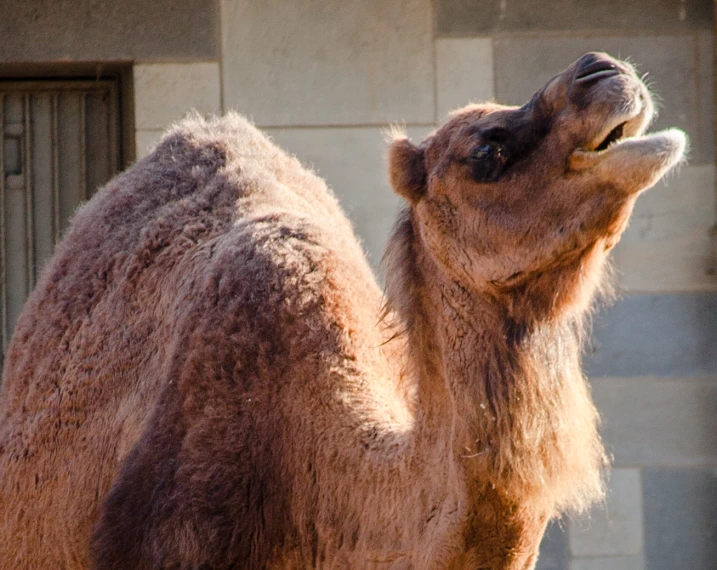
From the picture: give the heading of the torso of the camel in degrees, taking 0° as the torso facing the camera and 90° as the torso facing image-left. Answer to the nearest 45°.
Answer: approximately 315°
